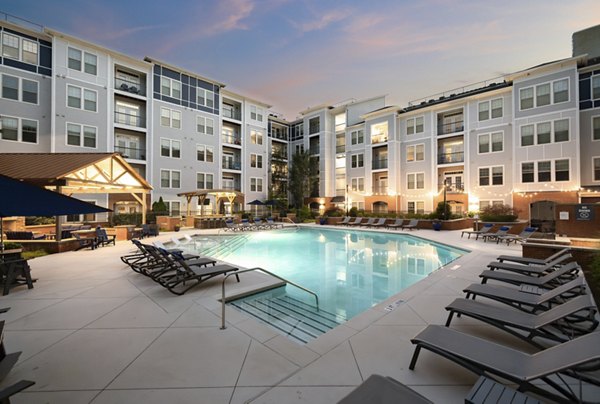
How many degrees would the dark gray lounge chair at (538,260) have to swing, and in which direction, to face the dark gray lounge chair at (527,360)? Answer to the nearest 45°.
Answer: approximately 90° to its left

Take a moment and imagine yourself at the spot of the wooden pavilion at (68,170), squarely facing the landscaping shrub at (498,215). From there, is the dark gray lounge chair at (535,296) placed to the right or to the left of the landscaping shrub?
right

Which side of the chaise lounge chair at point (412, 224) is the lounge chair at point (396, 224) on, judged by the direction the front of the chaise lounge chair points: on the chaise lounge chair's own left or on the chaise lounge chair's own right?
on the chaise lounge chair's own right

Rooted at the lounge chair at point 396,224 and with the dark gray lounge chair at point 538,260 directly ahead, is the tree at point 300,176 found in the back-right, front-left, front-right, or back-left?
back-right

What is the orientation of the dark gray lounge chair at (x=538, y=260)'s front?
to the viewer's left

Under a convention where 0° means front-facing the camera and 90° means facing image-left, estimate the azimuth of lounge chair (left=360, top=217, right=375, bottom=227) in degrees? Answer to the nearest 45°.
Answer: approximately 45°

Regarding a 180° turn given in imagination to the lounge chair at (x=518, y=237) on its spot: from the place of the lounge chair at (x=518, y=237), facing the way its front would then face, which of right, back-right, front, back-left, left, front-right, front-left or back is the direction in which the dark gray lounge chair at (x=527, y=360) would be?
back-right

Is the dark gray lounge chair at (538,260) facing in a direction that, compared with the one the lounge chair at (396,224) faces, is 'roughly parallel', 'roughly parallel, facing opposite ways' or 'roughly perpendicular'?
roughly perpendicular

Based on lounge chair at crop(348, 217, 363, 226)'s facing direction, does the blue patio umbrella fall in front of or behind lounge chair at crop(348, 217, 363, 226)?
in front

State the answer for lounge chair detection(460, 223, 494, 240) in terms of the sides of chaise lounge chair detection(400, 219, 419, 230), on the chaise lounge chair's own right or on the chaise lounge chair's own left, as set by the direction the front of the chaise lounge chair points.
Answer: on the chaise lounge chair's own left

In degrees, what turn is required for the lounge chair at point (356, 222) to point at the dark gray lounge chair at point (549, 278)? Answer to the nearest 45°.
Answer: approximately 45° to its left

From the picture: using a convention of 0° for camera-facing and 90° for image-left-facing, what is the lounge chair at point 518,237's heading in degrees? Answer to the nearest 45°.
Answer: approximately 45°
